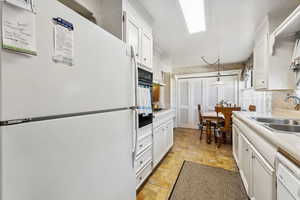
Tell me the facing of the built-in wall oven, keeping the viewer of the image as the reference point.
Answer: facing to the right of the viewer

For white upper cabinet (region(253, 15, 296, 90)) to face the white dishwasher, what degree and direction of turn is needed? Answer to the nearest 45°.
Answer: approximately 90° to its left

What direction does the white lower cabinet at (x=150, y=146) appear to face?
to the viewer's right

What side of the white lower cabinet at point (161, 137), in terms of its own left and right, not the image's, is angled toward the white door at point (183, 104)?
left

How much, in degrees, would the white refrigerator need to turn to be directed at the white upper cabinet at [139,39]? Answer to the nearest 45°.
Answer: approximately 90° to its left

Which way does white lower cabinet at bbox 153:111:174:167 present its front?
to the viewer's right

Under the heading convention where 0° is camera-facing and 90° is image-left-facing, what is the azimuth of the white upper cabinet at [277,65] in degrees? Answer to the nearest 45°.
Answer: approximately 90°

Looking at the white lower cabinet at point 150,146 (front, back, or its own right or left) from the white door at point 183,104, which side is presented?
left
